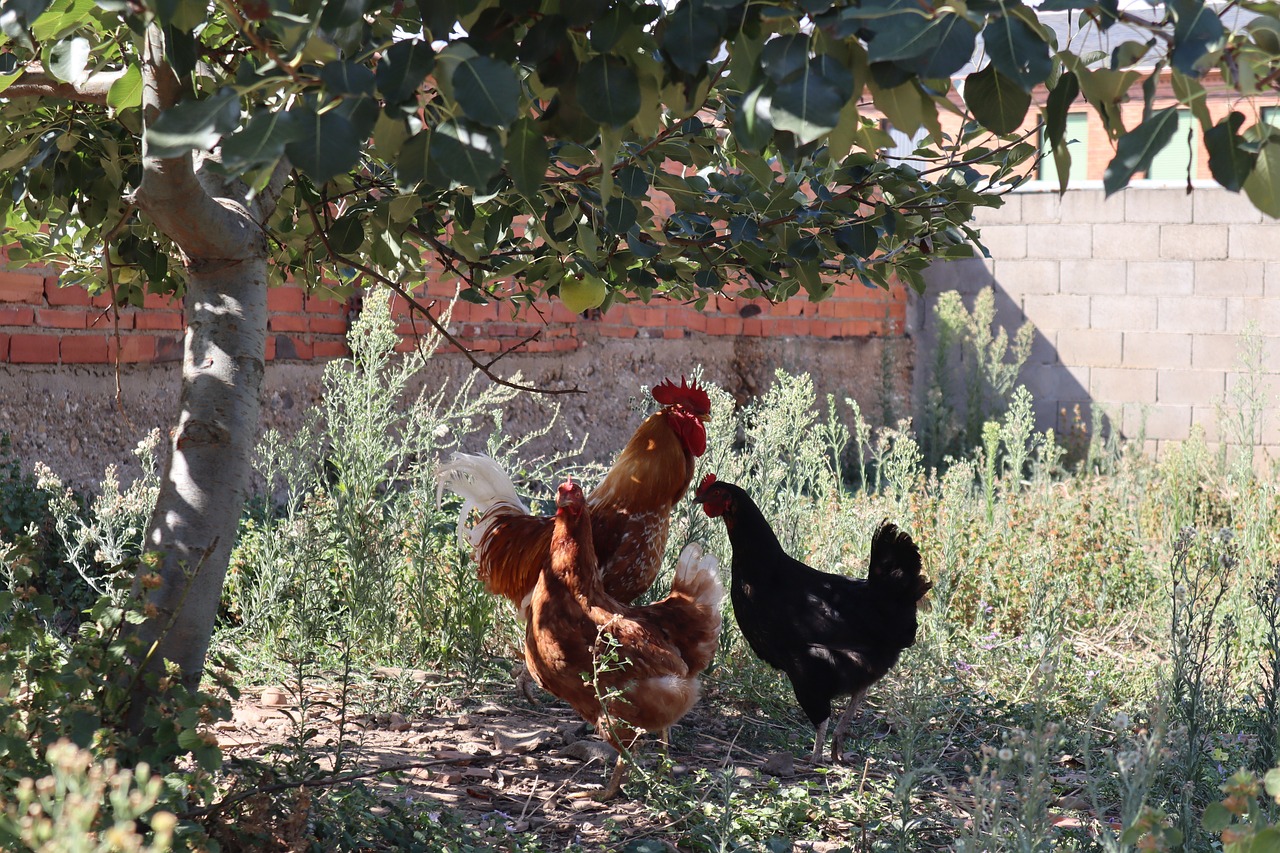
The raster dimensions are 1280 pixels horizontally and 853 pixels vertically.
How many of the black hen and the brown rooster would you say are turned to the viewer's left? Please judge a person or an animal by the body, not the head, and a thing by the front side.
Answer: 1

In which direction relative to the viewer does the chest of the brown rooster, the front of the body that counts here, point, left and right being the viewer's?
facing to the right of the viewer

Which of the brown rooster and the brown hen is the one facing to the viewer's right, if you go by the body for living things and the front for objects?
the brown rooster

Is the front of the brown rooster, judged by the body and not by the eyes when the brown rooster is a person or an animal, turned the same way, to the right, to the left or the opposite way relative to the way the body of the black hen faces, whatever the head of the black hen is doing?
the opposite way

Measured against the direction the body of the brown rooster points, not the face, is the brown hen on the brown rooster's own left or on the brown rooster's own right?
on the brown rooster's own right

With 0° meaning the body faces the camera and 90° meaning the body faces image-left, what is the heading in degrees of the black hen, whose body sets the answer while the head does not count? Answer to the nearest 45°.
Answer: approximately 90°
